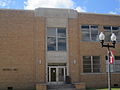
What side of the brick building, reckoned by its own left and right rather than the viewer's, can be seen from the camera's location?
front
